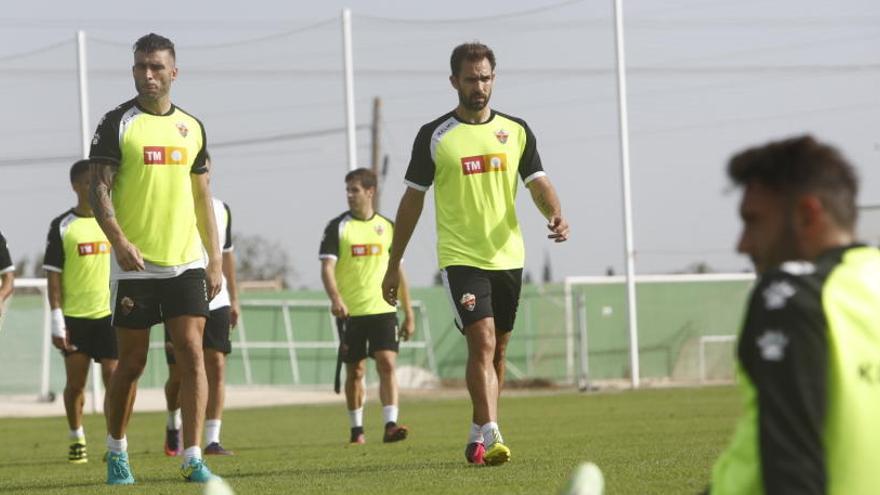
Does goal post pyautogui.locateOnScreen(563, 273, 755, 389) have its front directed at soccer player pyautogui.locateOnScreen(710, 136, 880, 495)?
yes

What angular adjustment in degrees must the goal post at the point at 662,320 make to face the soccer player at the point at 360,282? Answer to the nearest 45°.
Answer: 0° — it already faces them

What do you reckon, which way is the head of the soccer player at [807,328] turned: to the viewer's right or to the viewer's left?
to the viewer's left

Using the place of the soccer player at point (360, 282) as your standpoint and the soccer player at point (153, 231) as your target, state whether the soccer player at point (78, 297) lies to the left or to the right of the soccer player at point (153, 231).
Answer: right

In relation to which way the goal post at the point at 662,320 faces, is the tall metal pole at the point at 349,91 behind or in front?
in front

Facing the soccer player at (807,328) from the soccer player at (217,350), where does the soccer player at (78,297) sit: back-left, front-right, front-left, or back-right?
back-right

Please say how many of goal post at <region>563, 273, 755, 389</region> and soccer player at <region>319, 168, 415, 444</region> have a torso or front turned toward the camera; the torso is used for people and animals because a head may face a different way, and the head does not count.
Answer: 2

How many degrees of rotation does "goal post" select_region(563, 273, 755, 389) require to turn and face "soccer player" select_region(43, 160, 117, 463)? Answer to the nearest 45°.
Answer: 0° — it already faces them

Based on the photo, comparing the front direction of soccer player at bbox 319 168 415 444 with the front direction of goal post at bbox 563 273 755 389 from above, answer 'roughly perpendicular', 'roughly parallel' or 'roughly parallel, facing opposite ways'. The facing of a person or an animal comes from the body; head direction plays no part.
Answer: roughly parallel

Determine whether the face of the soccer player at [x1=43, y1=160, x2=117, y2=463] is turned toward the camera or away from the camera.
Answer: toward the camera

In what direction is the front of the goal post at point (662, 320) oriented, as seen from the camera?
facing the viewer

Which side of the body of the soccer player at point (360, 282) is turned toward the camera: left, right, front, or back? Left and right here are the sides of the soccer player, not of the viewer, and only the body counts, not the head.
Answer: front
